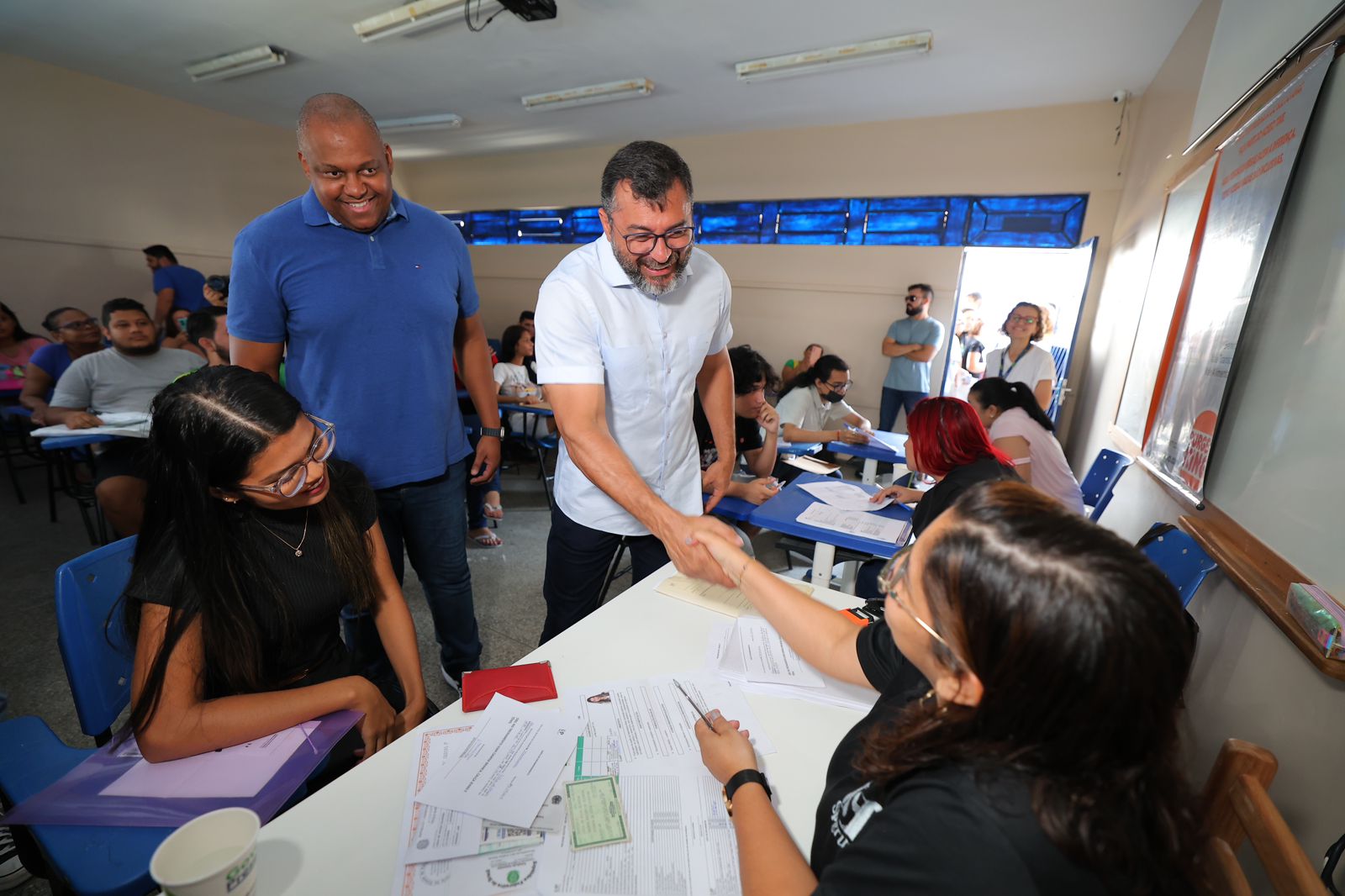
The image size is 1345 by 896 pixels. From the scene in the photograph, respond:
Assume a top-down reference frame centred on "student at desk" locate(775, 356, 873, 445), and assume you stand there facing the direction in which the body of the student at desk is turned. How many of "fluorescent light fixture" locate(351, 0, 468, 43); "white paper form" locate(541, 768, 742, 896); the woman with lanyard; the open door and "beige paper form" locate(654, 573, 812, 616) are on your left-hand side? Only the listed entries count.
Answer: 2

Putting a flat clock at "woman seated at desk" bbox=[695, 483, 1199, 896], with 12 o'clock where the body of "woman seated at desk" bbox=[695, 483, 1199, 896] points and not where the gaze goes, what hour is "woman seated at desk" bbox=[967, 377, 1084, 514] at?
"woman seated at desk" bbox=[967, 377, 1084, 514] is roughly at 3 o'clock from "woman seated at desk" bbox=[695, 483, 1199, 896].

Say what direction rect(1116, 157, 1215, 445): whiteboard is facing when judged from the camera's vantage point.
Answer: facing to the left of the viewer

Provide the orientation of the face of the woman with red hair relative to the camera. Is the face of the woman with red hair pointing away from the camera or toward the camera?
away from the camera

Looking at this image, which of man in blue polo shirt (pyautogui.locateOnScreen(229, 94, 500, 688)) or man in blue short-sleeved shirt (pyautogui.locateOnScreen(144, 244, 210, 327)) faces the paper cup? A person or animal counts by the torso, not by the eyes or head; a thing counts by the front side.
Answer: man in blue polo shirt (pyautogui.locateOnScreen(229, 94, 500, 688))

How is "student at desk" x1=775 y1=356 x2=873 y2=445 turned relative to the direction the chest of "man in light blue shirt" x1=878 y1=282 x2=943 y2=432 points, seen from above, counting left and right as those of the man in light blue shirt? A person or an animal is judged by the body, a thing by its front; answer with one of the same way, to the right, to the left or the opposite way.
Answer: to the left
